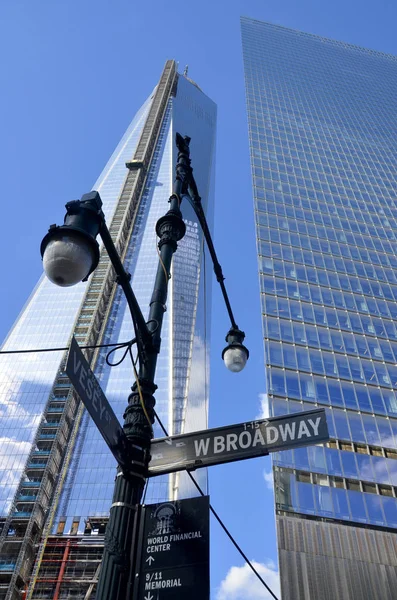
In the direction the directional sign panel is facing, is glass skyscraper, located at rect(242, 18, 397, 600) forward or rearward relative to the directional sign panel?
rearward

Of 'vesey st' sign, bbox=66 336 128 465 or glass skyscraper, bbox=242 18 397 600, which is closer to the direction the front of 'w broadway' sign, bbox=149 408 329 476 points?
the 'vesey st' sign

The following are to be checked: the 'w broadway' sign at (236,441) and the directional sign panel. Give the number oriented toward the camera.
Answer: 2
